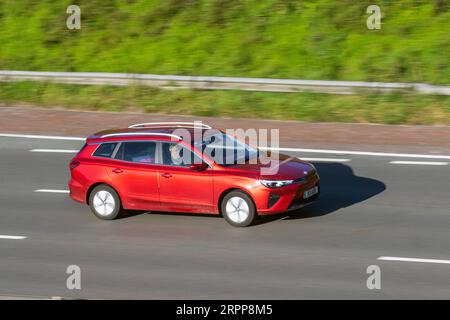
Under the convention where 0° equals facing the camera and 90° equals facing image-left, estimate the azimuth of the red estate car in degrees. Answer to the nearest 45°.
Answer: approximately 315°

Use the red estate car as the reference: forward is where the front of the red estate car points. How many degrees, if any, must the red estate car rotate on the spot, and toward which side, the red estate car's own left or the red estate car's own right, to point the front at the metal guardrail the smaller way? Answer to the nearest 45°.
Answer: approximately 135° to the red estate car's own left
